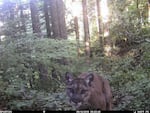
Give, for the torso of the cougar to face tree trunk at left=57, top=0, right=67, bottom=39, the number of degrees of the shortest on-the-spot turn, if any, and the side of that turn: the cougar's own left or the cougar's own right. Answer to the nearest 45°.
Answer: approximately 135° to the cougar's own right

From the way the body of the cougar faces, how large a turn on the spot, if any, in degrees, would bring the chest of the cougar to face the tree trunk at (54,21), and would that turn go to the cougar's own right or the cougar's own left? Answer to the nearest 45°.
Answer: approximately 135° to the cougar's own right

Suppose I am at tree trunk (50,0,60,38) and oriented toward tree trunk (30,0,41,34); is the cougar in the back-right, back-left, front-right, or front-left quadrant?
back-left

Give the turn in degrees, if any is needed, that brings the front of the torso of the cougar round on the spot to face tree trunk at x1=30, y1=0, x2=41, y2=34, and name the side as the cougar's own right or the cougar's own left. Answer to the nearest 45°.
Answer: approximately 135° to the cougar's own right

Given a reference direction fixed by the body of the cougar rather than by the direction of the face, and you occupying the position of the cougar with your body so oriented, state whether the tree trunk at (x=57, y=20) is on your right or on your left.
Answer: on your right

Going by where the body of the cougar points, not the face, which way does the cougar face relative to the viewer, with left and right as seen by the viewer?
facing the viewer and to the left of the viewer
